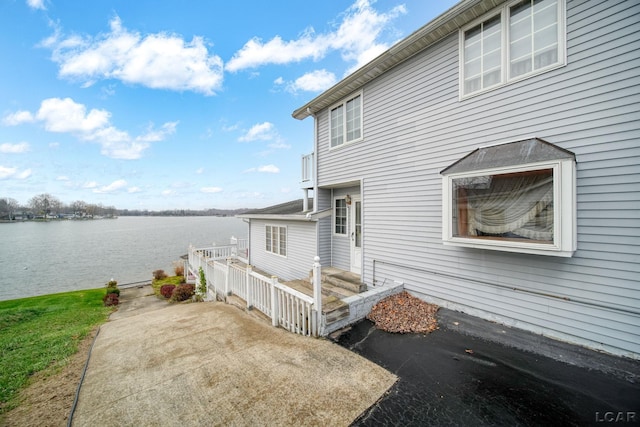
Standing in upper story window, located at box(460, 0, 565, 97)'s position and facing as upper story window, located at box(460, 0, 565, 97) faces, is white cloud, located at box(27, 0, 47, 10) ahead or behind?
ahead

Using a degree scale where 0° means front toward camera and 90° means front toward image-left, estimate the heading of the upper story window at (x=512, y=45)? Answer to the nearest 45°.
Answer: approximately 45°

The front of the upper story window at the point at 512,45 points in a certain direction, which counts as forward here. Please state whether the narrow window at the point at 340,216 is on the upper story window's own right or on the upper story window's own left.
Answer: on the upper story window's own right

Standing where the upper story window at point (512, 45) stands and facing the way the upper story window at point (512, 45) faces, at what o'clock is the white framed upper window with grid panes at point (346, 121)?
The white framed upper window with grid panes is roughly at 2 o'clock from the upper story window.

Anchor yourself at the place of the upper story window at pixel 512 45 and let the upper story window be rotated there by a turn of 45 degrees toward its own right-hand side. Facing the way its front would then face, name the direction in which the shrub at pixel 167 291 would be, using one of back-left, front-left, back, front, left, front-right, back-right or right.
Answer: front

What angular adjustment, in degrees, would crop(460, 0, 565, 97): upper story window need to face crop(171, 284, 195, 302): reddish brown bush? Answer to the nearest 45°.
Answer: approximately 45° to its right

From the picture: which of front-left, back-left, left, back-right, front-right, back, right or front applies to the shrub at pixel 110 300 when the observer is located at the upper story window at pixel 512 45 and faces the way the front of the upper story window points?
front-right
